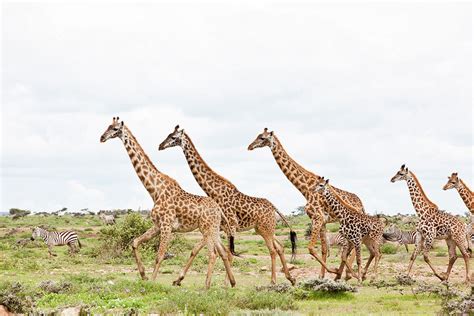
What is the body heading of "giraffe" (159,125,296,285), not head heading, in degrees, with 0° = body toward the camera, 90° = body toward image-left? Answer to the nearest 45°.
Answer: approximately 90°

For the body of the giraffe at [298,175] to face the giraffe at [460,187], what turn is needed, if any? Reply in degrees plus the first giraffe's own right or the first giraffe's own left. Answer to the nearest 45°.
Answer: approximately 135° to the first giraffe's own right

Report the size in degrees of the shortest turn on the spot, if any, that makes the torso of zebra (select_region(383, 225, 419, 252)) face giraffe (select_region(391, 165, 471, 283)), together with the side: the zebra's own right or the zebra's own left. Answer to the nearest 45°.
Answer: approximately 90° to the zebra's own left

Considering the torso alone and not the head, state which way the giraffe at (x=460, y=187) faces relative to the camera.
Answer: to the viewer's left

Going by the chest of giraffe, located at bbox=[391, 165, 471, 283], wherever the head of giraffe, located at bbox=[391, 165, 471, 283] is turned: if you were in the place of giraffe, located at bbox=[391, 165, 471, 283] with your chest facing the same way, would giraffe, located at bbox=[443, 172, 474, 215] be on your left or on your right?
on your right

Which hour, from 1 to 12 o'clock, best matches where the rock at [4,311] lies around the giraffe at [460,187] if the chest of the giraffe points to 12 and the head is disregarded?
The rock is roughly at 10 o'clock from the giraffe.

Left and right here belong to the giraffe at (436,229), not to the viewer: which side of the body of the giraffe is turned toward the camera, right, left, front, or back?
left

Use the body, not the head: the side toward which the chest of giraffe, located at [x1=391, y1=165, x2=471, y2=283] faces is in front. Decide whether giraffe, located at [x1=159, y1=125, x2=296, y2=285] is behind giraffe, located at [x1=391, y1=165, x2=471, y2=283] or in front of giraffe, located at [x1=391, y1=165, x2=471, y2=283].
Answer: in front

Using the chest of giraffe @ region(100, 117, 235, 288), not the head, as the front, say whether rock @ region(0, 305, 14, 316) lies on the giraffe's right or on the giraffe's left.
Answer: on the giraffe's left

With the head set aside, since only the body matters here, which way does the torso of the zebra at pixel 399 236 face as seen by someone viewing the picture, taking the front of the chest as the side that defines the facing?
to the viewer's left
